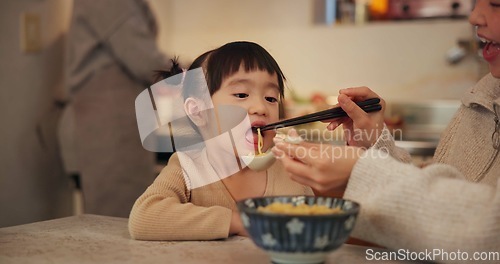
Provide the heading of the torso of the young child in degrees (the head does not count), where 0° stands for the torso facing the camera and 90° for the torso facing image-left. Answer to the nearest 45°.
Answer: approximately 315°

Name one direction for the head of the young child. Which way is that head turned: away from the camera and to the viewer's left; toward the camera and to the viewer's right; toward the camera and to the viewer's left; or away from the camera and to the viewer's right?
toward the camera and to the viewer's right

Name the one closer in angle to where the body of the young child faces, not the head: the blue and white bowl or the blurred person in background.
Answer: the blue and white bowl

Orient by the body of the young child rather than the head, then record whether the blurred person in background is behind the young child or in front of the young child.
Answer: behind
